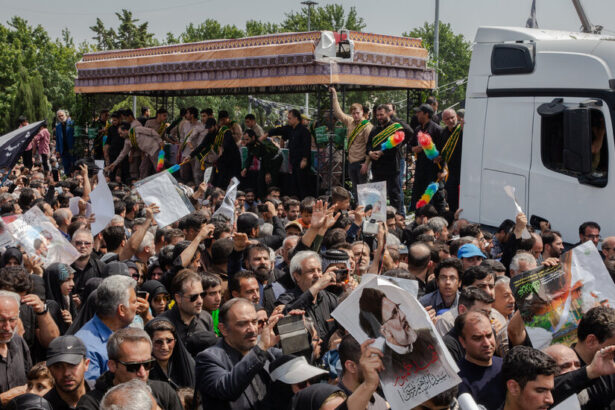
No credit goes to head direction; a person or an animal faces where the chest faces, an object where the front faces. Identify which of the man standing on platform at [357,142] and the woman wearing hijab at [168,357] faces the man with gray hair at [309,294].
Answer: the man standing on platform

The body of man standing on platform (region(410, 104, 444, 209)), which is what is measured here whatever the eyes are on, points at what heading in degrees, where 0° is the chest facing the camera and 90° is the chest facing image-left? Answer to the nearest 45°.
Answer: approximately 45°

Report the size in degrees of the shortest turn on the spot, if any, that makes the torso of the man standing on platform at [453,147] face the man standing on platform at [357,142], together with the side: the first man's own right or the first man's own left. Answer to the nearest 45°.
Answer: approximately 90° to the first man's own right

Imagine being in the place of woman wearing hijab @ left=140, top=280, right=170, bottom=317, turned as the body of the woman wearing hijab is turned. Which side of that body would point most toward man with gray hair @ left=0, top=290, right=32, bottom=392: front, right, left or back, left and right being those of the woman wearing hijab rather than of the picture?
right

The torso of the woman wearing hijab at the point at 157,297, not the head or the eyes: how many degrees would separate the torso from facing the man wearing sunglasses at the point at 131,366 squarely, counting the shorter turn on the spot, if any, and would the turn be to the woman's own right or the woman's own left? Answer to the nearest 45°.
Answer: approximately 45° to the woman's own right

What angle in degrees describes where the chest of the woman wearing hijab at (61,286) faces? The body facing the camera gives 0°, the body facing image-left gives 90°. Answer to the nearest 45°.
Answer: approximately 315°

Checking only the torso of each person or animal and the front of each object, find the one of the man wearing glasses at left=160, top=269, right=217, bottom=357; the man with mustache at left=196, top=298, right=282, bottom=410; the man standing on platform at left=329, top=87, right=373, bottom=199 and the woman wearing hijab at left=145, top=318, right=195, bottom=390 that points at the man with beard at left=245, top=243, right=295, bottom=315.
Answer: the man standing on platform

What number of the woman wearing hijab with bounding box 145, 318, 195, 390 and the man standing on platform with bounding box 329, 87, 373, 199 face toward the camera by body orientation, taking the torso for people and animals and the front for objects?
2

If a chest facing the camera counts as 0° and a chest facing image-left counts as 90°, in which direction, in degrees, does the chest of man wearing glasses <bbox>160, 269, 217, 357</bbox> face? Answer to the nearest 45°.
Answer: approximately 315°

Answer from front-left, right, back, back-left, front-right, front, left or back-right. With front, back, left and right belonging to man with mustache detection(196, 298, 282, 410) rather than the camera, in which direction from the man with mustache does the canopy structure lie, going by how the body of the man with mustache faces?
back-left

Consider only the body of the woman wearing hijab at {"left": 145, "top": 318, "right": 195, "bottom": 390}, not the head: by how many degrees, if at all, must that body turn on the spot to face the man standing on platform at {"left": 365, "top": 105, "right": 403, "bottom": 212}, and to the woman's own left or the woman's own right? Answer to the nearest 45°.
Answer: approximately 135° to the woman's own left
